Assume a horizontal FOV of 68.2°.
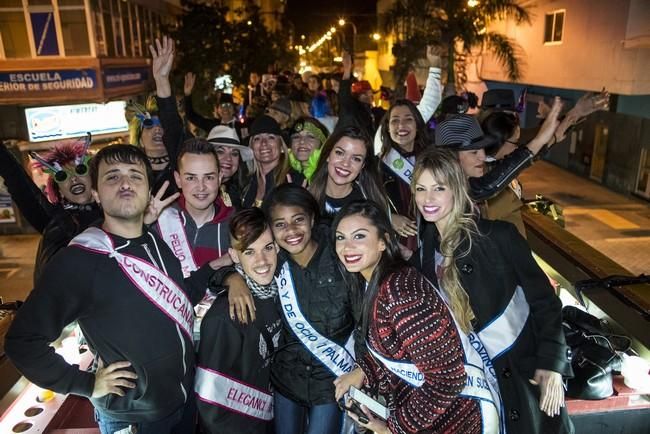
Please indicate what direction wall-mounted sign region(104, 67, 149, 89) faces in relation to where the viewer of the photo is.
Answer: facing the viewer and to the right of the viewer

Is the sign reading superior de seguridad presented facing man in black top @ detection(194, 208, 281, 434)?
yes

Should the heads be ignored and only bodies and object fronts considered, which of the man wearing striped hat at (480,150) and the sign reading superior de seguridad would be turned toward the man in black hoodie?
the sign reading superior de seguridad

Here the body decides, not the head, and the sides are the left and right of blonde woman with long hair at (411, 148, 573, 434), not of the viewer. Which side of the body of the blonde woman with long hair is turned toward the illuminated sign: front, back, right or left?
right

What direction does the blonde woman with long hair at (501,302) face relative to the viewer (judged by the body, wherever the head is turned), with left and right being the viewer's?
facing the viewer and to the left of the viewer

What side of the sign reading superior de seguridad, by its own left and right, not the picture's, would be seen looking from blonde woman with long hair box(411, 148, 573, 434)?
front

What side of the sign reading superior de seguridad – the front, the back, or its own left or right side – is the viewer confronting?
front

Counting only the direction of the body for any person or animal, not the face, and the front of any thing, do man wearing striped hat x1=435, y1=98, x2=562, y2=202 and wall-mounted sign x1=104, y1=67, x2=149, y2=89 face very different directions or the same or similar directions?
same or similar directions

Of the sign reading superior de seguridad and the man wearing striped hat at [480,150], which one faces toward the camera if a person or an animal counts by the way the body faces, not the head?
the sign reading superior de seguridad

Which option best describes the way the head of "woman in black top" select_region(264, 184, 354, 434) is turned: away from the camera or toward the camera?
toward the camera

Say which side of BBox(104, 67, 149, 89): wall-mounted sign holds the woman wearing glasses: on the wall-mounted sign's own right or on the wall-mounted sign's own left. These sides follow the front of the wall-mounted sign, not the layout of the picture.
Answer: on the wall-mounted sign's own right

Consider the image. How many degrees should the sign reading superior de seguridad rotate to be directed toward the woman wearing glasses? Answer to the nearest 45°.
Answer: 0° — it already faces them
